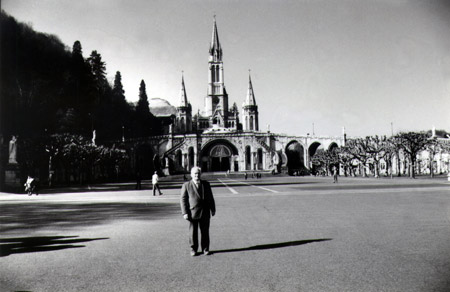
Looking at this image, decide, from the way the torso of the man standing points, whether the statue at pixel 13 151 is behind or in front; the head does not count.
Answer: behind

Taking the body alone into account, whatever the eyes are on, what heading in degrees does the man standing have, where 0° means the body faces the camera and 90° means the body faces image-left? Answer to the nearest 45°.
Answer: approximately 0°
